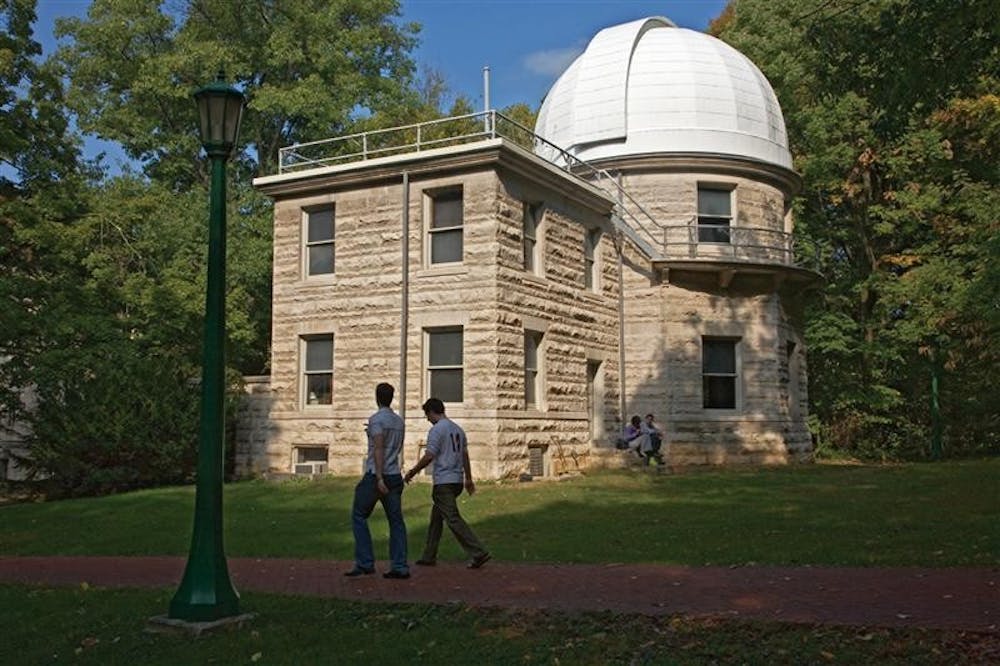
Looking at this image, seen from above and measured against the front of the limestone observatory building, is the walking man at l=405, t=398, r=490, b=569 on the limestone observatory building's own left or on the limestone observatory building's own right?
on the limestone observatory building's own right

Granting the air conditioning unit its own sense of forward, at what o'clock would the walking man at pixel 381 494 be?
The walking man is roughly at 12 o'clock from the air conditioning unit.

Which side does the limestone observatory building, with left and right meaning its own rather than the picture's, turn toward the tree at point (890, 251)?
left

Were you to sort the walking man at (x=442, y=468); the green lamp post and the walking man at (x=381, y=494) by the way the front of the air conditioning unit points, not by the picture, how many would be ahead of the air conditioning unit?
3

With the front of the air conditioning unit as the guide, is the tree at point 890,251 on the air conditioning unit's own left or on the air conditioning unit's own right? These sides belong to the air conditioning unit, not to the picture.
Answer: on the air conditioning unit's own left

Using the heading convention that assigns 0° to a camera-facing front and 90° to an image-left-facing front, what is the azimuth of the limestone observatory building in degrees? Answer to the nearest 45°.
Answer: approximately 315°

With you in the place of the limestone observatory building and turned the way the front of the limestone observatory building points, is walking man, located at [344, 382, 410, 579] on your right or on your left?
on your right

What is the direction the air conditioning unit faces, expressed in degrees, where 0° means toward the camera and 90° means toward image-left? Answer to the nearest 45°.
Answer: approximately 0°
